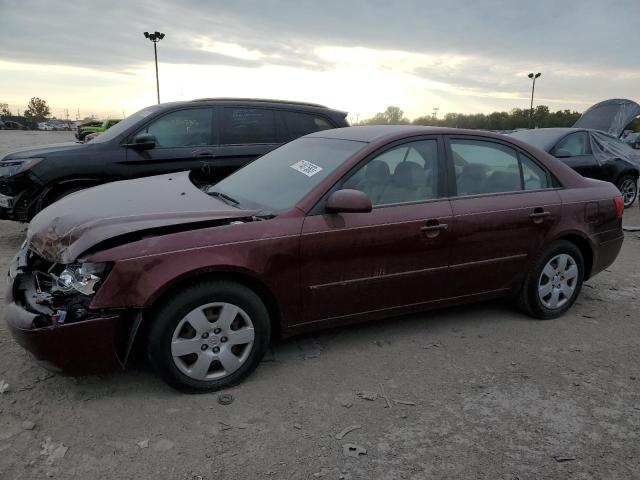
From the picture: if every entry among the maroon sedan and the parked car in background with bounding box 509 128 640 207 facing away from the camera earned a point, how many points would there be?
0

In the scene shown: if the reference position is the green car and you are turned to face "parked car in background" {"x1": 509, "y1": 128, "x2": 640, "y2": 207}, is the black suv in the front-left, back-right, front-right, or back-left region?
front-right

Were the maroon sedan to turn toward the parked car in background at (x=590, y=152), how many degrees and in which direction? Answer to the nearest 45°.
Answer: approximately 180°

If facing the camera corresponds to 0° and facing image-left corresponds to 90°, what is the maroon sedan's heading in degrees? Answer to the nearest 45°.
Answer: approximately 45°

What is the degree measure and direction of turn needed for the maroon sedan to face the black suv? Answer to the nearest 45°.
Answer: approximately 90° to its right

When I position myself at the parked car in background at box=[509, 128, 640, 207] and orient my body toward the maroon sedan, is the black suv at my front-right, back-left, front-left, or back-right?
front-right
